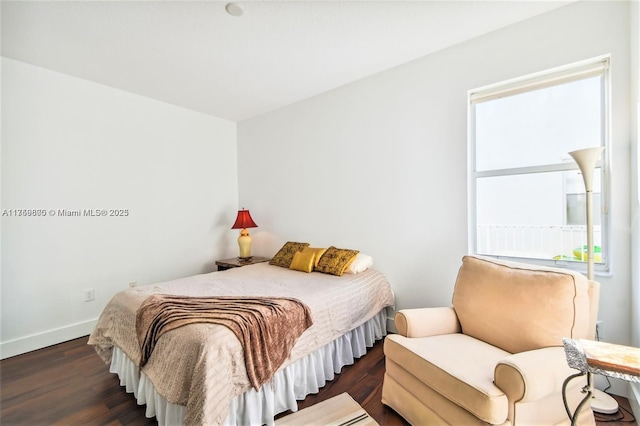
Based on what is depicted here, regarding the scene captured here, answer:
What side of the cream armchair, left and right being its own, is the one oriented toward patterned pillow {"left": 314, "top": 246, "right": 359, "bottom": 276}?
right

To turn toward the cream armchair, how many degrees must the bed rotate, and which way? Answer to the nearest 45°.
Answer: approximately 90° to its left

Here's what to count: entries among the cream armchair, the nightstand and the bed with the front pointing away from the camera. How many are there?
0

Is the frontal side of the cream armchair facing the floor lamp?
no

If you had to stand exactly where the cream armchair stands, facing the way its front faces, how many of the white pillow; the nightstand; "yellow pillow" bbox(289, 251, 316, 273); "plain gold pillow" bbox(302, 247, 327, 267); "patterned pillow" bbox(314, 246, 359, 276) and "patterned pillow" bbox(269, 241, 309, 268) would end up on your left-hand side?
0

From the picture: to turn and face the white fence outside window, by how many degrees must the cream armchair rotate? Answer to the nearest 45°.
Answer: approximately 135° to its right

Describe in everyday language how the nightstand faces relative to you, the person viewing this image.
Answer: facing the viewer and to the left of the viewer

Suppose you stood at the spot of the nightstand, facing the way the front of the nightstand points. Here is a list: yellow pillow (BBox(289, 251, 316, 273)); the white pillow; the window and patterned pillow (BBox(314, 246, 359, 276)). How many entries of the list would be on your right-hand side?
0

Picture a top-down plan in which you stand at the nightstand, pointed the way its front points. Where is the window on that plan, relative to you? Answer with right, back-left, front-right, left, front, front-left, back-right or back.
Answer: left

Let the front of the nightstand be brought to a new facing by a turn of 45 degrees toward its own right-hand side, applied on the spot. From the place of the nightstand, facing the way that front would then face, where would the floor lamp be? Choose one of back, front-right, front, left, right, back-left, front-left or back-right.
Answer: back-left

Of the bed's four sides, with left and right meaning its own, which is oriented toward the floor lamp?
left

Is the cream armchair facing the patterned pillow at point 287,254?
no

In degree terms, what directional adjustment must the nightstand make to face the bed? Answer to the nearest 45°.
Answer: approximately 45° to its left

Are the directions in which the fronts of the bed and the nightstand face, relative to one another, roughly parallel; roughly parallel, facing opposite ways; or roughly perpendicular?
roughly parallel

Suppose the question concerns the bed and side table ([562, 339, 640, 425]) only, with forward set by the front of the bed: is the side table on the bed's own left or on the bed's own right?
on the bed's own left

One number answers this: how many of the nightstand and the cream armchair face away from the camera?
0

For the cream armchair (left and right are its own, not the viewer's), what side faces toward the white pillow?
right

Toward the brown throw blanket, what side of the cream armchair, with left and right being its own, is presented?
front
